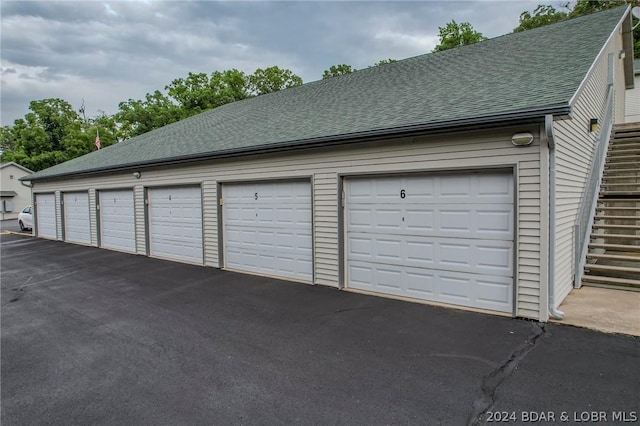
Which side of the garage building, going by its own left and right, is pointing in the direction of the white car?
right

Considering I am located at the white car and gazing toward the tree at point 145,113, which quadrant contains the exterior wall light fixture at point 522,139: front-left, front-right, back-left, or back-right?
back-right

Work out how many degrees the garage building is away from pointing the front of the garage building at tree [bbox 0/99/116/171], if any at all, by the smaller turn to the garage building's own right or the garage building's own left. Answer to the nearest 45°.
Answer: approximately 90° to the garage building's own right

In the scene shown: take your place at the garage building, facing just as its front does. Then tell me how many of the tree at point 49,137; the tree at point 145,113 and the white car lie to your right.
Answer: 3

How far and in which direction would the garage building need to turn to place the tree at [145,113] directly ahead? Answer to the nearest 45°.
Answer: approximately 90° to its right

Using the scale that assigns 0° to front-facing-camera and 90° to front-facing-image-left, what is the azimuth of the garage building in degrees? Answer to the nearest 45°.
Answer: approximately 45°
